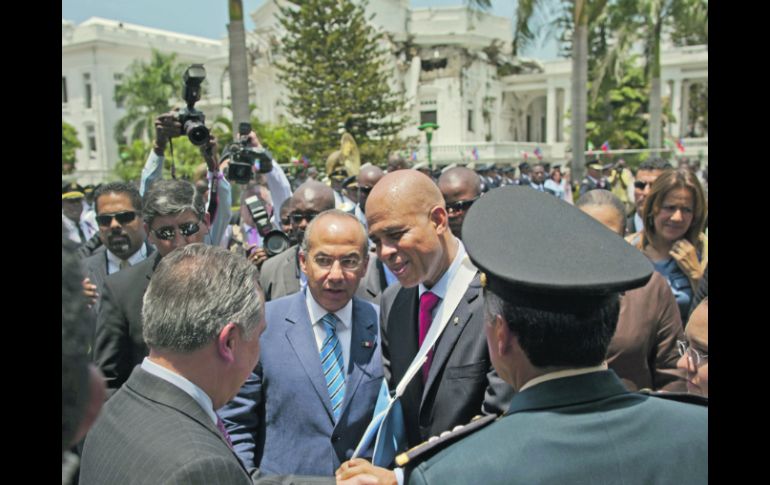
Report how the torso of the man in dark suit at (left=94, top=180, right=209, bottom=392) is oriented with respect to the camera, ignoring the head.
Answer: toward the camera

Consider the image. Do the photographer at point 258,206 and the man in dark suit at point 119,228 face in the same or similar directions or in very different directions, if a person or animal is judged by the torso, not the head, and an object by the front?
same or similar directions

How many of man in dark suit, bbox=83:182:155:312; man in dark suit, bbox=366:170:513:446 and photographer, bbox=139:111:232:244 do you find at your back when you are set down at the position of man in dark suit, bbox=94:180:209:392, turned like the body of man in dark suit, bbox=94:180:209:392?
2

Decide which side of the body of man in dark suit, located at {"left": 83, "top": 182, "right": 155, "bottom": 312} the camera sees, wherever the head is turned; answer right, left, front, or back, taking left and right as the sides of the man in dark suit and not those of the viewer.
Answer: front

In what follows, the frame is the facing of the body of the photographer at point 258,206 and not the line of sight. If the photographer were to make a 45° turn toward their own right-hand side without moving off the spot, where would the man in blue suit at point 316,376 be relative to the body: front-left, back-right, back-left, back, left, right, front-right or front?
front-left

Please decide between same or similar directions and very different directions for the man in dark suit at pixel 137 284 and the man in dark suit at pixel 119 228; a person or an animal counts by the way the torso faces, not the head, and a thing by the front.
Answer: same or similar directions

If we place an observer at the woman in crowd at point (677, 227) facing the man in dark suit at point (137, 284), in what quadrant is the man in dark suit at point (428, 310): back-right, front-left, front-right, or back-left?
front-left

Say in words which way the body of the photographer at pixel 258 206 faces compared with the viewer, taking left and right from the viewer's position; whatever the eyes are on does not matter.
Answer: facing the viewer

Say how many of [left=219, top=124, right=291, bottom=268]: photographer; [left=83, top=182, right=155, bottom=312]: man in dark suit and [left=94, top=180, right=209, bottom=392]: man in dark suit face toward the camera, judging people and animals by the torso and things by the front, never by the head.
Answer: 3

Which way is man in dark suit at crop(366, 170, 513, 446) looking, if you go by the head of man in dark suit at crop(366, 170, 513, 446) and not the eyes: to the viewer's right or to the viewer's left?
to the viewer's left

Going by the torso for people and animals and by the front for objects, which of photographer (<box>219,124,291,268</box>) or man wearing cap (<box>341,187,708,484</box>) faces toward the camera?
the photographer

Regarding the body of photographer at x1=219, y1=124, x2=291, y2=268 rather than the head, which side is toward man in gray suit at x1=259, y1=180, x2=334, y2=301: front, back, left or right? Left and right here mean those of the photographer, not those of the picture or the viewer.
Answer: front

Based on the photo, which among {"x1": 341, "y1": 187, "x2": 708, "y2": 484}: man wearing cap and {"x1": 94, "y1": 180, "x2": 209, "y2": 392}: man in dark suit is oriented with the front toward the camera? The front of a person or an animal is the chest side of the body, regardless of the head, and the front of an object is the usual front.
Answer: the man in dark suit
